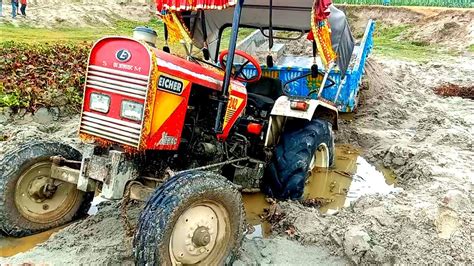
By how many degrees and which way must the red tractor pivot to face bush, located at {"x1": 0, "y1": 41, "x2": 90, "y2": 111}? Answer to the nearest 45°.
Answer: approximately 90° to its right

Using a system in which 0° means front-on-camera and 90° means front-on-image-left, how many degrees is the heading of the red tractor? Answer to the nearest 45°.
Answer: approximately 45°
